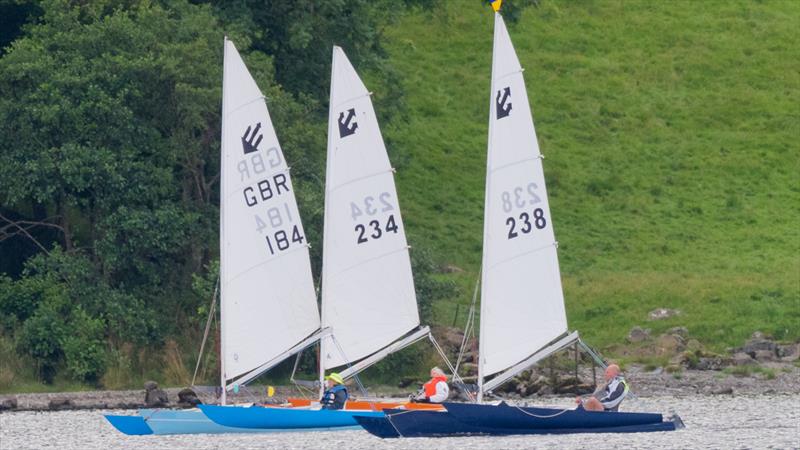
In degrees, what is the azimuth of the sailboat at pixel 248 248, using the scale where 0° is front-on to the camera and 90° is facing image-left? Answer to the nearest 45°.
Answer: approximately 90°

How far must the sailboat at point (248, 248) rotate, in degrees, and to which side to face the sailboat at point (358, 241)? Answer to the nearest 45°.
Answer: approximately 180°

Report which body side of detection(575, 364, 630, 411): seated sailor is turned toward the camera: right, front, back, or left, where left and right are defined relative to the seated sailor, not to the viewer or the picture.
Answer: left

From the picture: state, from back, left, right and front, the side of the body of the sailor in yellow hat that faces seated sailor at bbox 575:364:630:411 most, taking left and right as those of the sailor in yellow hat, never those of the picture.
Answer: back

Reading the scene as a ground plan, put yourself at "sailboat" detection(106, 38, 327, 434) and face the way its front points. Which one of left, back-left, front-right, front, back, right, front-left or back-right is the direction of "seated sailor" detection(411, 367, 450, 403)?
back-left

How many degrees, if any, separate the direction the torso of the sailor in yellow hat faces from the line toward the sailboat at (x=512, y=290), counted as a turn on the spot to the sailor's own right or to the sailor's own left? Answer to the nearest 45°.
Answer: approximately 180°

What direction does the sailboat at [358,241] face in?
to the viewer's left

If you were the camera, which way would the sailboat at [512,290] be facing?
facing to the left of the viewer

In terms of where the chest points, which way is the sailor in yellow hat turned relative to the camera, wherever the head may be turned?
to the viewer's left
